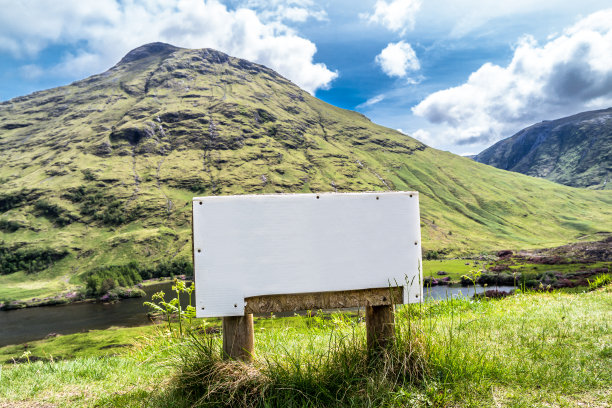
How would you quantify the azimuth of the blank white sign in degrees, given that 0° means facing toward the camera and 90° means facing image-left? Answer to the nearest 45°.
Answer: approximately 0°
